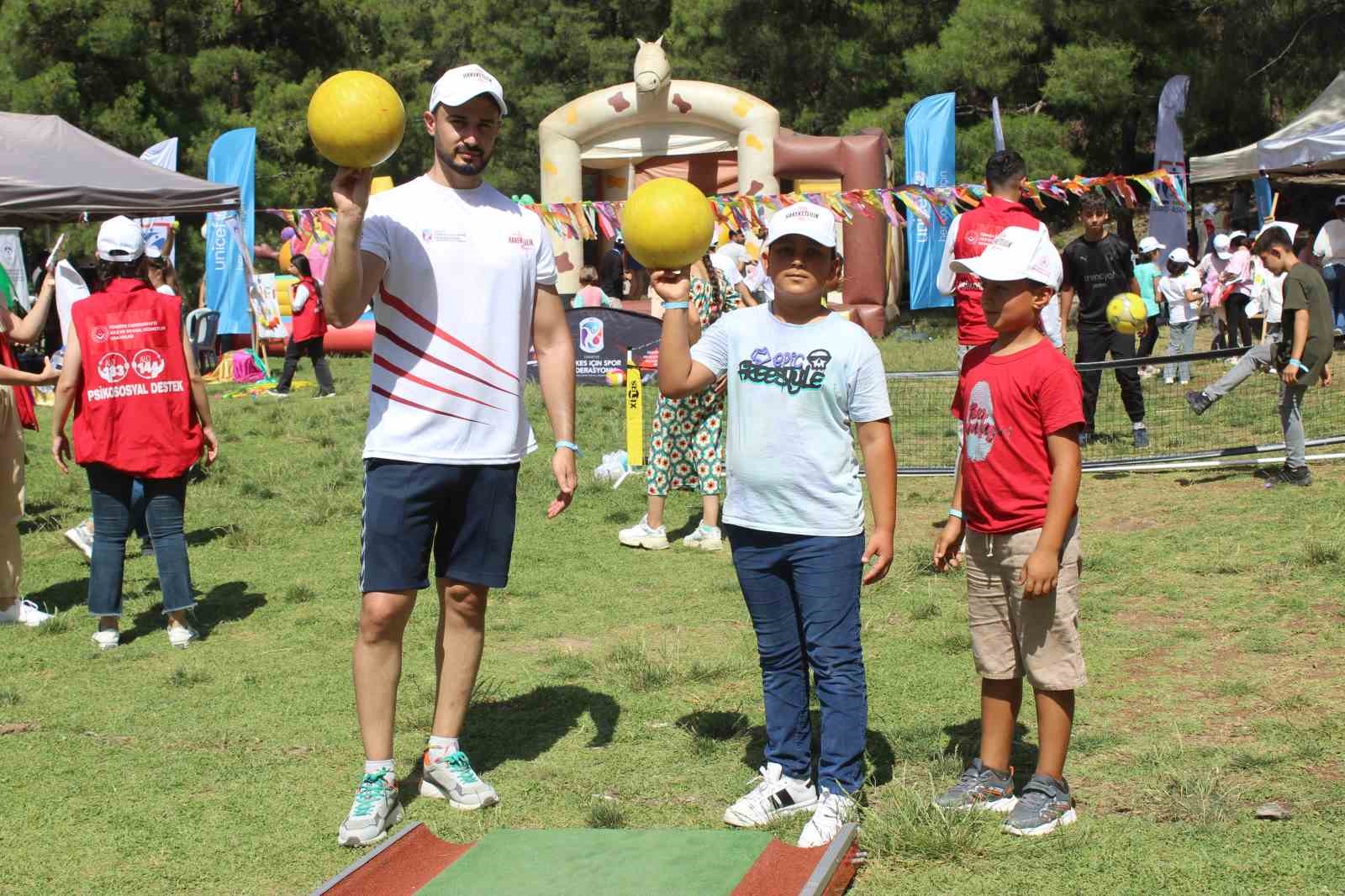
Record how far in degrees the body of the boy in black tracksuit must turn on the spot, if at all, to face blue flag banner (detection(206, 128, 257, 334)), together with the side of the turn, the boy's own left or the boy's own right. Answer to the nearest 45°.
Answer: approximately 135° to the boy's own right

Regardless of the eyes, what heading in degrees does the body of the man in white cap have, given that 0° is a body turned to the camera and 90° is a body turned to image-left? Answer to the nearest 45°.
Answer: approximately 0°

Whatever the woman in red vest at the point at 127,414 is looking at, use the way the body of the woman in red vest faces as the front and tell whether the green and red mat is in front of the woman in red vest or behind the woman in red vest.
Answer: behind

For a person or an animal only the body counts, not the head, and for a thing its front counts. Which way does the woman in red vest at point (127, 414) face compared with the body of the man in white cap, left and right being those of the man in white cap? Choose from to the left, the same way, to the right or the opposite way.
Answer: the opposite way

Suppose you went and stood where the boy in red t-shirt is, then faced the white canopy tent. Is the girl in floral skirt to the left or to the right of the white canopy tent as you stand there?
left

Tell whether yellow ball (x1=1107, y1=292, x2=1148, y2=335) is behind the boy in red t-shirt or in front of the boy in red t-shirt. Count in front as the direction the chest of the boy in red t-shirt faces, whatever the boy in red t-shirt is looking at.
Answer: behind

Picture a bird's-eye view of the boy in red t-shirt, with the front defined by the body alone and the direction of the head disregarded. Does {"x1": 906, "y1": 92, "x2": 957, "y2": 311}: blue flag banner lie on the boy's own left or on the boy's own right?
on the boy's own right

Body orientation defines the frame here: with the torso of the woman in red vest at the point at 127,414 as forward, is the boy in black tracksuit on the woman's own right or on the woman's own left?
on the woman's own right

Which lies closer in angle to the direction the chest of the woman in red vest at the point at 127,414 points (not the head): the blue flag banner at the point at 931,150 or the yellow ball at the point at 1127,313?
the blue flag banner

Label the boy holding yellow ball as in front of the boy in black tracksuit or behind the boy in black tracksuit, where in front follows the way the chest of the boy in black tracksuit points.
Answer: in front

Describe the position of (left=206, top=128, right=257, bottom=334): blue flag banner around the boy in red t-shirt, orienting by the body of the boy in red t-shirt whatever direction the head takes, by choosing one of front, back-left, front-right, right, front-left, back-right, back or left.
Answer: right

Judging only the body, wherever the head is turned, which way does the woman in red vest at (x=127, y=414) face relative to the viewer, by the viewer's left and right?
facing away from the viewer

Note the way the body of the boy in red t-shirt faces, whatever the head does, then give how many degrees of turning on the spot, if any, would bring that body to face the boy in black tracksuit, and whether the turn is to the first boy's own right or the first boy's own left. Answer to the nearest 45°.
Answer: approximately 135° to the first boy's own right

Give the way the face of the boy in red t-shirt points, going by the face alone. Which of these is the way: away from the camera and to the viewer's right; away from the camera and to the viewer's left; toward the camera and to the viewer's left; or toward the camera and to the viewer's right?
toward the camera and to the viewer's left

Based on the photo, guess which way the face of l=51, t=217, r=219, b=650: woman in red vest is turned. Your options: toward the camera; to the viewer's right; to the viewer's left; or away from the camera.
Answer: away from the camera

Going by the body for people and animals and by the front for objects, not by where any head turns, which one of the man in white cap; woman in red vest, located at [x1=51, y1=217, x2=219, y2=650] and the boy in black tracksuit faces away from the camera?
the woman in red vest

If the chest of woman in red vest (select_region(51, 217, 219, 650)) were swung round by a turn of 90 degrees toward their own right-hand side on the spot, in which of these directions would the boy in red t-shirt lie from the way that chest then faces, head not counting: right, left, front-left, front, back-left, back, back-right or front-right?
front-right
